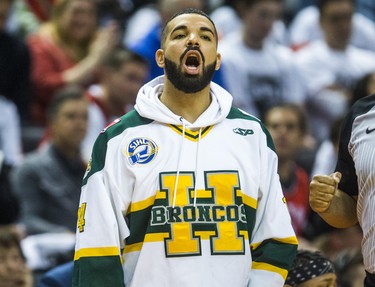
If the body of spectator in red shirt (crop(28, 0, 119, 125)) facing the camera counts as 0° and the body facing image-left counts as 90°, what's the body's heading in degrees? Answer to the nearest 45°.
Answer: approximately 315°

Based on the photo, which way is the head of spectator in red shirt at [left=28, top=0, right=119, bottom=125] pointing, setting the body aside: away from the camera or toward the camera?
toward the camera
